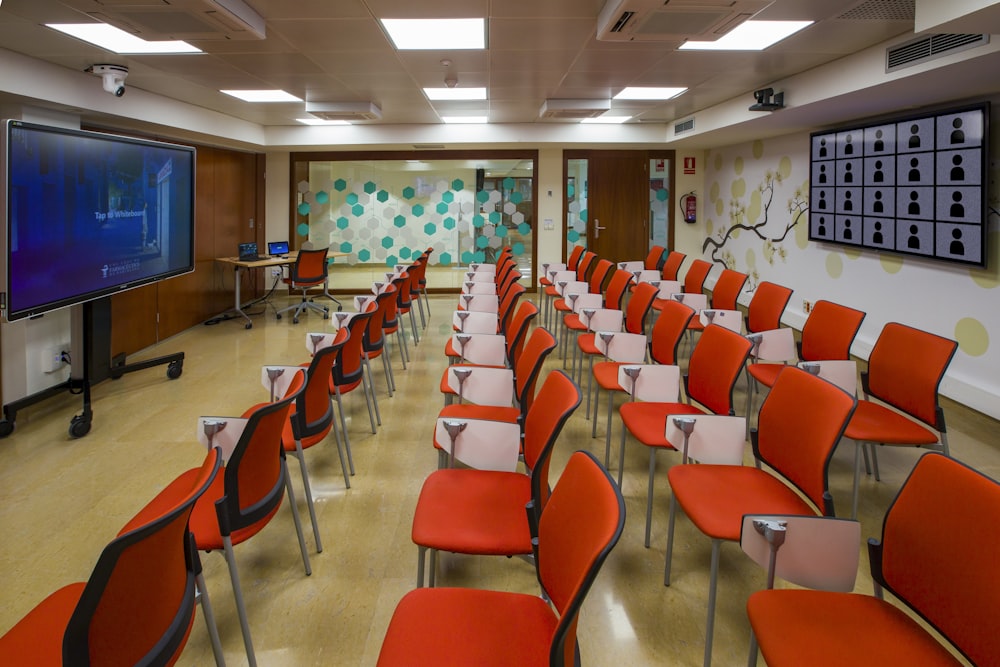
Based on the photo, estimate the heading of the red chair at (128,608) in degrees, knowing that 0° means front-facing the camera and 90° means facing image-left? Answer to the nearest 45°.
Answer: approximately 135°

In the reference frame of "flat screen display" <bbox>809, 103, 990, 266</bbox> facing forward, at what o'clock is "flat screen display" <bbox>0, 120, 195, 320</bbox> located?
"flat screen display" <bbox>0, 120, 195, 320</bbox> is roughly at 12 o'clock from "flat screen display" <bbox>809, 103, 990, 266</bbox>.

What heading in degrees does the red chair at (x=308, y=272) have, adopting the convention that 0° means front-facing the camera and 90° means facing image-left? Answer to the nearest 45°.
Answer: approximately 135°

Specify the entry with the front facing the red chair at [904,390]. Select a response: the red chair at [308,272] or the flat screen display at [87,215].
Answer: the flat screen display

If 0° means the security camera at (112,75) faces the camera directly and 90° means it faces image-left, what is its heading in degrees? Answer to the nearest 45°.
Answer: approximately 315°

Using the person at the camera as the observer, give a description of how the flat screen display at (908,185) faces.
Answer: facing the viewer and to the left of the viewer

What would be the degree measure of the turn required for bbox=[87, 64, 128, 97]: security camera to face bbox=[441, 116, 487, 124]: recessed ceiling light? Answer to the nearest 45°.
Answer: approximately 90° to its left
